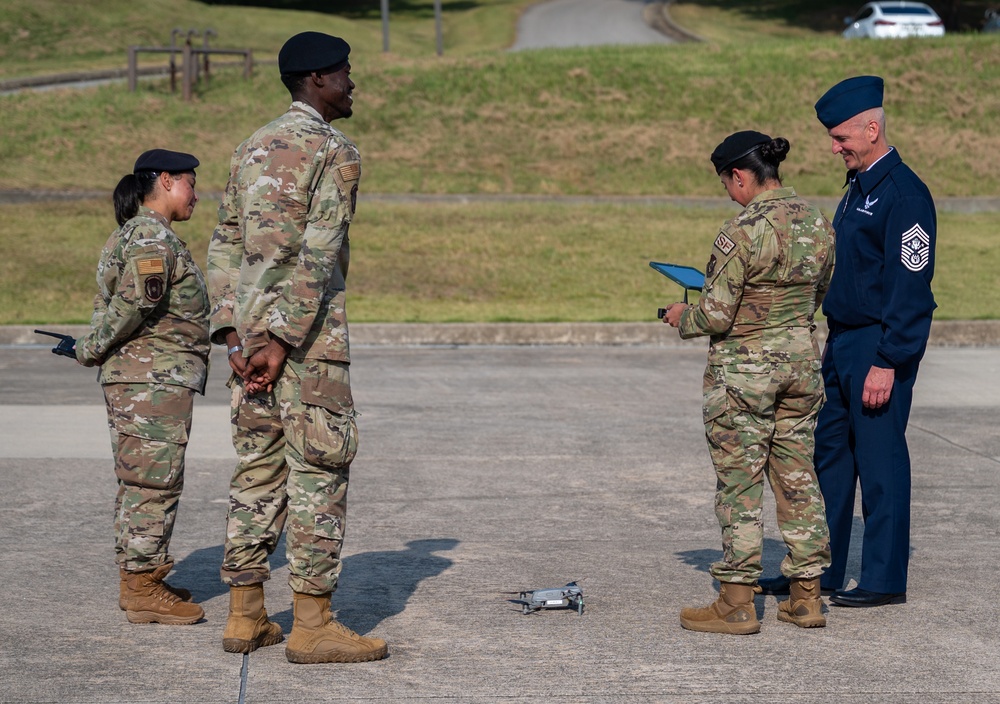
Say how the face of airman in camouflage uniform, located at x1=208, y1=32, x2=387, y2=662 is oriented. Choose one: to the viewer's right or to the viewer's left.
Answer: to the viewer's right

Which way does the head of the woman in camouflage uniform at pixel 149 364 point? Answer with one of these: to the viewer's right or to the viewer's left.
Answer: to the viewer's right

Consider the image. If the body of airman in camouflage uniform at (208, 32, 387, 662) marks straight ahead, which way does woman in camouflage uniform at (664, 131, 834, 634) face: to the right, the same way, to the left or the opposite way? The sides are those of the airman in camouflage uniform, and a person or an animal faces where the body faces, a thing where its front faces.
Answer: to the left

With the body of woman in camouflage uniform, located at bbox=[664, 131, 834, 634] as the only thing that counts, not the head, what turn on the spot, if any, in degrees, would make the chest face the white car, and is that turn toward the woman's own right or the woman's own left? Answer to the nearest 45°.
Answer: approximately 45° to the woman's own right

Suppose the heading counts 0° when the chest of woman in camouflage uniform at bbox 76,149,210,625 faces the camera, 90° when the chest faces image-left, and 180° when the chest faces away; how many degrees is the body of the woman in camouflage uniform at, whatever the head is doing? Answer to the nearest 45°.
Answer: approximately 270°

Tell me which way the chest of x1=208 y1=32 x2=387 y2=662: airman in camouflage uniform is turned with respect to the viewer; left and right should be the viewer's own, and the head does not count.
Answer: facing away from the viewer and to the right of the viewer

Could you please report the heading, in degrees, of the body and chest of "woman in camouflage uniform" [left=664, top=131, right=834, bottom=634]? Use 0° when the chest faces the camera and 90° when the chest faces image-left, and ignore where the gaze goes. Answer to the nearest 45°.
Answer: approximately 135°

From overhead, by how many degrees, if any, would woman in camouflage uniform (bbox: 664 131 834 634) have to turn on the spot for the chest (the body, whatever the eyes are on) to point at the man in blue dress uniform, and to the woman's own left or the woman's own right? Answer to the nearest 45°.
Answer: approximately 90° to the woman's own right

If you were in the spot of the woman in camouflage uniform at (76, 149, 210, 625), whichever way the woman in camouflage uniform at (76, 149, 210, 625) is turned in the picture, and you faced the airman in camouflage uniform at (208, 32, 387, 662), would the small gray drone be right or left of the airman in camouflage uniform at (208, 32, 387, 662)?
left

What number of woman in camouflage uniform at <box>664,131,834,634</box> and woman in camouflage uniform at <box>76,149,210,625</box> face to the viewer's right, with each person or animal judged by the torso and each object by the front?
1

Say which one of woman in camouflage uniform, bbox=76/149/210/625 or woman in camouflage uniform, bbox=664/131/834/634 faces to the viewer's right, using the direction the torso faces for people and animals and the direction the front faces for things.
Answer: woman in camouflage uniform, bbox=76/149/210/625

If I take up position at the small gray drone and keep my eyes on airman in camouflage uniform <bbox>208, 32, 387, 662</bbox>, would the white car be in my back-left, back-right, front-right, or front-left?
back-right
